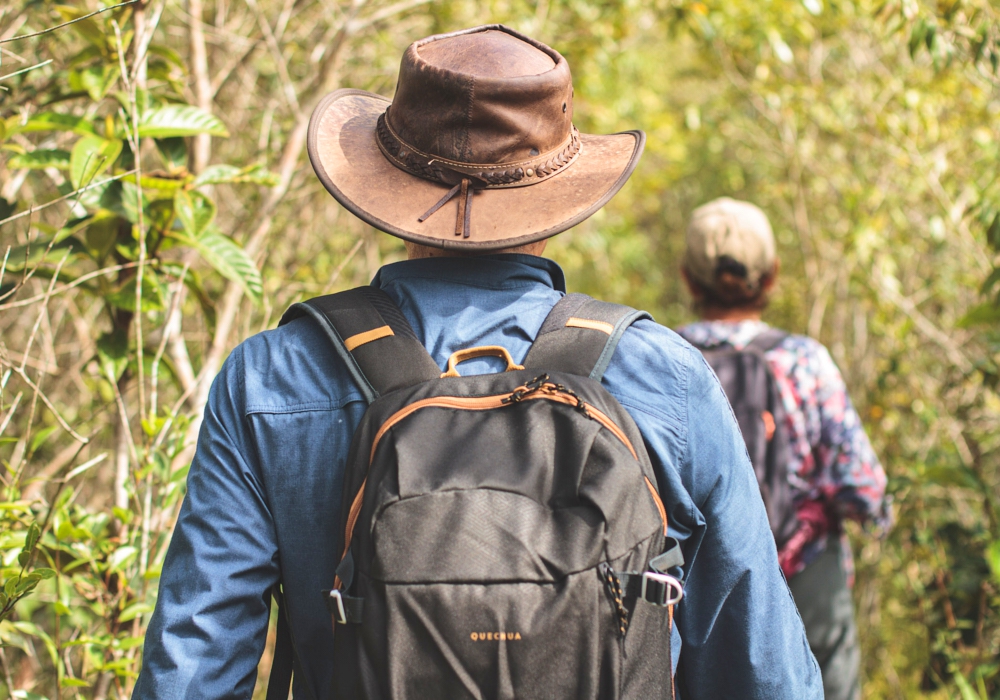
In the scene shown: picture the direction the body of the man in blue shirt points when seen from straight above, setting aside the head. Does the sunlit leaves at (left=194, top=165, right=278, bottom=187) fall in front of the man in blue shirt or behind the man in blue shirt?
in front

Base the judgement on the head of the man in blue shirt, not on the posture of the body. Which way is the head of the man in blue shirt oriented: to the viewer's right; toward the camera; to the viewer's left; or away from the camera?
away from the camera

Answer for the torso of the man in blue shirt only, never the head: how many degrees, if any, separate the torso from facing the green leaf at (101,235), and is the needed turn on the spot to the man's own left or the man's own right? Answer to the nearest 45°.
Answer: approximately 45° to the man's own left

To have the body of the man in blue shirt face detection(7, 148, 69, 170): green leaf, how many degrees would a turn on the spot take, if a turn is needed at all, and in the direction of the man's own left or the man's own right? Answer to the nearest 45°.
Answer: approximately 45° to the man's own left

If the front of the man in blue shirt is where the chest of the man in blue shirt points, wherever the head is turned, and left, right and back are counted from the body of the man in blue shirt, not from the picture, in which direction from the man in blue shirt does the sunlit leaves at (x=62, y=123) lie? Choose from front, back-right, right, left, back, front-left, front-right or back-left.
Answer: front-left

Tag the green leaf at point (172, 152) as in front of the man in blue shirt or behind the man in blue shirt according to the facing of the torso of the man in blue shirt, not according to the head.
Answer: in front

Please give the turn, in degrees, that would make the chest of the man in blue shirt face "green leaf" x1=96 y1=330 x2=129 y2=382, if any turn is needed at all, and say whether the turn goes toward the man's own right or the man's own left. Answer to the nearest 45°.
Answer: approximately 45° to the man's own left

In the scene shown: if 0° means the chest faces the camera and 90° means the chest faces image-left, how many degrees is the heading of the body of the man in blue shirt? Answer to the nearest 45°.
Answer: approximately 180°
